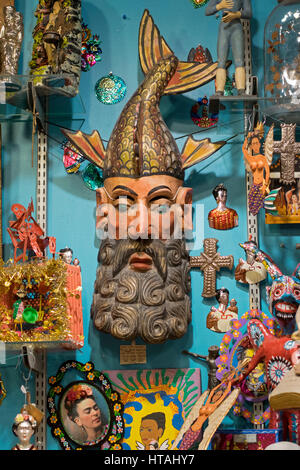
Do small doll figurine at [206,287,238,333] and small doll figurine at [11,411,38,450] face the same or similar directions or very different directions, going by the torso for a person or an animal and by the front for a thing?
same or similar directions

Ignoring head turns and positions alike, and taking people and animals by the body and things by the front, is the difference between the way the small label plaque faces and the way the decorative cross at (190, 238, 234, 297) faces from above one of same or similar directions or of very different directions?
same or similar directions

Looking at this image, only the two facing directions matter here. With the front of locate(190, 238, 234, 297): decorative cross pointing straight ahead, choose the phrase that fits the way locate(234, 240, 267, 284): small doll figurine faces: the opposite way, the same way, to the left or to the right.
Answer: the same way

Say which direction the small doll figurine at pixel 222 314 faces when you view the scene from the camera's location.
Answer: facing the viewer

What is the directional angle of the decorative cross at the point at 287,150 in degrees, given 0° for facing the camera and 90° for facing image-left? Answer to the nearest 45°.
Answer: approximately 0°

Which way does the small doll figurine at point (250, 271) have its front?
toward the camera

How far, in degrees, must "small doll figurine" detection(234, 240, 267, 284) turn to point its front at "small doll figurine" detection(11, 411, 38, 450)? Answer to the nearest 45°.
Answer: approximately 45° to its right

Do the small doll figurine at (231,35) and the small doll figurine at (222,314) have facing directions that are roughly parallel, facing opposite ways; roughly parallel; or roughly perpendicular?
roughly parallel

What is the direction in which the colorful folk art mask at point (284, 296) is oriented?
toward the camera
